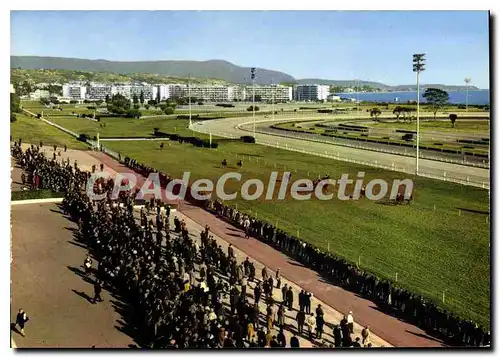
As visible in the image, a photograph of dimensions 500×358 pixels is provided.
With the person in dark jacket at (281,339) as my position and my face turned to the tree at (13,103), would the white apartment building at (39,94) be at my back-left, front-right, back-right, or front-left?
front-right

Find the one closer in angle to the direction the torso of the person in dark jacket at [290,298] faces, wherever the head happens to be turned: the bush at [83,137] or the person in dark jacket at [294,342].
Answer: the bush

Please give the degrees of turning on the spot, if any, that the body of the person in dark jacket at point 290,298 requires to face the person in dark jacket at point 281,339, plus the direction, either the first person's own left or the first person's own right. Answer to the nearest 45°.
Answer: approximately 135° to the first person's own right

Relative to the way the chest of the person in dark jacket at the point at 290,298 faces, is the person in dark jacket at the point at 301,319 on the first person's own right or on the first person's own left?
on the first person's own right

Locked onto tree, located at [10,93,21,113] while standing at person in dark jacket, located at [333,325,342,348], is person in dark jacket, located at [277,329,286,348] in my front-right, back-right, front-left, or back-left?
front-left

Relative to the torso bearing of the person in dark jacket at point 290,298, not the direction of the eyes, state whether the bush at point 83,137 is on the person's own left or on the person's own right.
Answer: on the person's own left

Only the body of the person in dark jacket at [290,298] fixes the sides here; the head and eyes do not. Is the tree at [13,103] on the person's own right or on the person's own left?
on the person's own left

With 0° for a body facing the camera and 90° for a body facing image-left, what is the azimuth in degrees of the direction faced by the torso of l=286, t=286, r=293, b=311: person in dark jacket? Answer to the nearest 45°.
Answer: approximately 225°

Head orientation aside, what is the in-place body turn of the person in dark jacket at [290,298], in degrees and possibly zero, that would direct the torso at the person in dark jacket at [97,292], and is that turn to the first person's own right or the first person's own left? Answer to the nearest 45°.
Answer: approximately 135° to the first person's own left

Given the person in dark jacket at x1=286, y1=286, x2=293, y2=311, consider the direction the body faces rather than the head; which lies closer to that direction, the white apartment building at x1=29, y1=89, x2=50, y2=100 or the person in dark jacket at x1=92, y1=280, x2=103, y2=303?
the white apartment building
